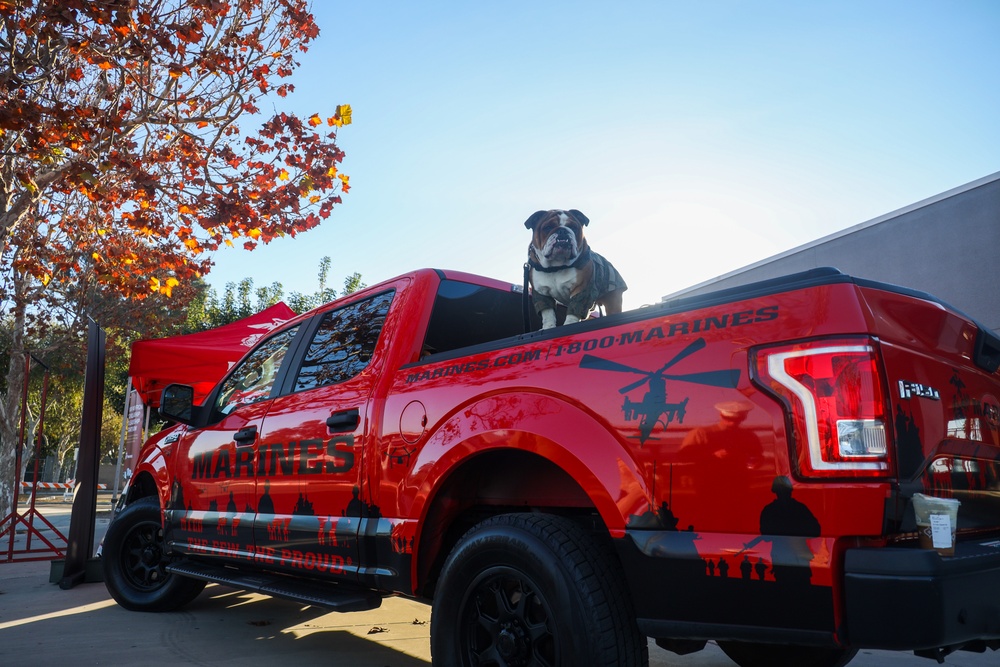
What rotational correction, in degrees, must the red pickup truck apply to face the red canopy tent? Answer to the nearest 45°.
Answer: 0° — it already faces it

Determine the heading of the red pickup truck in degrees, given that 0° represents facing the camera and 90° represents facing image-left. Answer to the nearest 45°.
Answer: approximately 135°
